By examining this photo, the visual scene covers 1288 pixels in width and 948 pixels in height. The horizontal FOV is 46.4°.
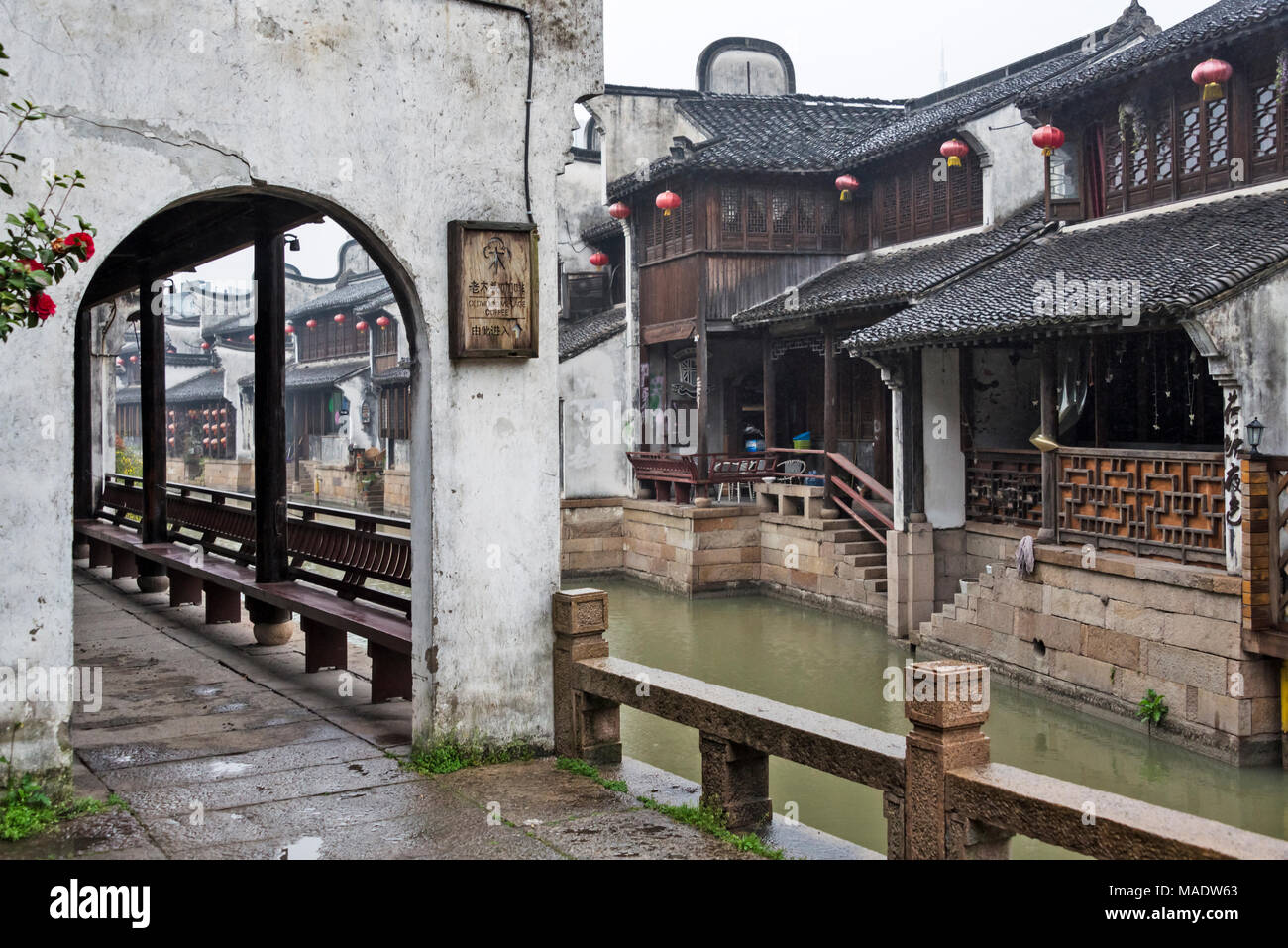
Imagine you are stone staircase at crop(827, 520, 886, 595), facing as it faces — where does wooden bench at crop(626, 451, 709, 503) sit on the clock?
The wooden bench is roughly at 6 o'clock from the stone staircase.

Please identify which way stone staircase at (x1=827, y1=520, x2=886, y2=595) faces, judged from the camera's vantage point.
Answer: facing the viewer and to the right of the viewer

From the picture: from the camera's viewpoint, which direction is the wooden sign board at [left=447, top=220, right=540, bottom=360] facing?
toward the camera

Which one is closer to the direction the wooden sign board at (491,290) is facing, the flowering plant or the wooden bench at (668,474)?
the flowering plant

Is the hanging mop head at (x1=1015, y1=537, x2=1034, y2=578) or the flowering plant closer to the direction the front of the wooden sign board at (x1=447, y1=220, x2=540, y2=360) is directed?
the flowering plant

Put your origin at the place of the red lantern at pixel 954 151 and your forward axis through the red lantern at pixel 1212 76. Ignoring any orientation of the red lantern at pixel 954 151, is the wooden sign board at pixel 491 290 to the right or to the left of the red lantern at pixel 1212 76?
right

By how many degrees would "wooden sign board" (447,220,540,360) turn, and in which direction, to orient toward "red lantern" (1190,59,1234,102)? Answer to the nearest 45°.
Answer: approximately 135° to its left

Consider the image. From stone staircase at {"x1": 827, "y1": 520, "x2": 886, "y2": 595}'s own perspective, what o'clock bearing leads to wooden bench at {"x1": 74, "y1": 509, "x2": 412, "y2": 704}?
The wooden bench is roughly at 2 o'clock from the stone staircase.
